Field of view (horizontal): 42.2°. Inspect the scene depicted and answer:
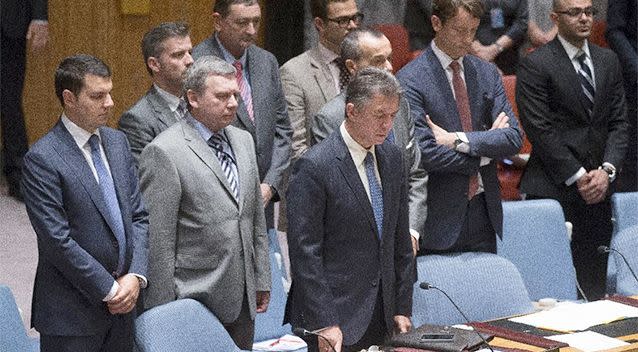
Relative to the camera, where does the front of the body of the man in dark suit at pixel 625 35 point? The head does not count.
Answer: toward the camera

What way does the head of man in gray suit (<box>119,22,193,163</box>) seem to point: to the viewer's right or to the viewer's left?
to the viewer's right

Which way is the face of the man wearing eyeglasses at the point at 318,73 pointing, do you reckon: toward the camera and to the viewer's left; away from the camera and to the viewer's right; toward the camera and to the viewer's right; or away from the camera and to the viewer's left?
toward the camera and to the viewer's right

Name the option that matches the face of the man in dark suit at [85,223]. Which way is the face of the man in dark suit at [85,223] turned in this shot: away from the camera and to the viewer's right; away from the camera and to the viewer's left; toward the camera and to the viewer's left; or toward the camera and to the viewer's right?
toward the camera and to the viewer's right

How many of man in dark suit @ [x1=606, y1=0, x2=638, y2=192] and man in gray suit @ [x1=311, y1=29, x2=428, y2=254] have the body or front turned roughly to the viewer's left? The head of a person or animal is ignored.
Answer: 0

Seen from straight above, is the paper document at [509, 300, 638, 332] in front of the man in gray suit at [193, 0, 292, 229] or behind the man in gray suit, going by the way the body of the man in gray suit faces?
in front

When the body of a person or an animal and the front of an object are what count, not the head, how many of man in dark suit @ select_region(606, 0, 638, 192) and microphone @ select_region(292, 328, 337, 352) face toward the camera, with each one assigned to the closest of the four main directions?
1
